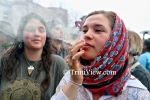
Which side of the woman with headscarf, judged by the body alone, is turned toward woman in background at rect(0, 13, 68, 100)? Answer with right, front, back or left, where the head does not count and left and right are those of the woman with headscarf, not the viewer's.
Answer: right

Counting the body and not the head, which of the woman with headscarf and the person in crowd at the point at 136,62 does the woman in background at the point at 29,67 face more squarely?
the woman with headscarf

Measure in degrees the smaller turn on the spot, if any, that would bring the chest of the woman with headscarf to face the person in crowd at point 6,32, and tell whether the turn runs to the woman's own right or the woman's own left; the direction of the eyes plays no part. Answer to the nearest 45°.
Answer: approximately 90° to the woman's own right

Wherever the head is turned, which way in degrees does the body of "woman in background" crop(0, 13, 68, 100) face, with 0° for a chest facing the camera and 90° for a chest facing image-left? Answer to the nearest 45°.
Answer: approximately 0°

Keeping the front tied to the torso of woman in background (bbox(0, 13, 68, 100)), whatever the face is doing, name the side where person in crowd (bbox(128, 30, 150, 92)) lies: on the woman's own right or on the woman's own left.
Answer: on the woman's own left

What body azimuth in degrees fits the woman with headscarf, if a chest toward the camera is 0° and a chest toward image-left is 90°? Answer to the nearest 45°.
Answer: approximately 45°
